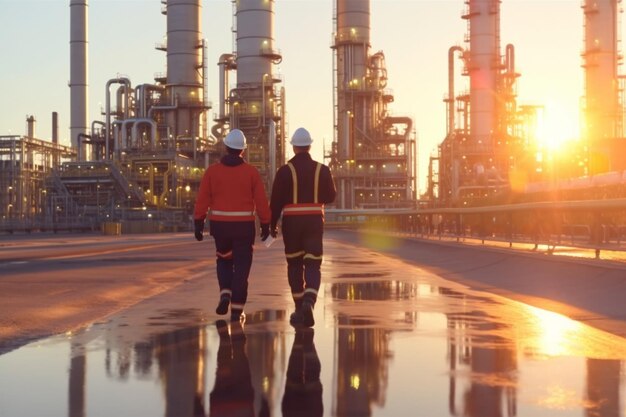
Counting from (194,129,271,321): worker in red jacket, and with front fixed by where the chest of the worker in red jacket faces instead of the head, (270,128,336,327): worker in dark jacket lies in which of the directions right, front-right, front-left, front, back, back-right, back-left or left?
right

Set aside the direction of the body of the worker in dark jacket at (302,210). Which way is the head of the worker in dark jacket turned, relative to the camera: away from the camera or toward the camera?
away from the camera

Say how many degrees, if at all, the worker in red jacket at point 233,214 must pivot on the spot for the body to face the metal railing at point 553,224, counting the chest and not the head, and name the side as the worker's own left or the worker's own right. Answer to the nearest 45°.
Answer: approximately 45° to the worker's own right

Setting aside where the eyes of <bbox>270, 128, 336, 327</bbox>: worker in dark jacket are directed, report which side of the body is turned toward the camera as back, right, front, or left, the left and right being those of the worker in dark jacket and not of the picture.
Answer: back

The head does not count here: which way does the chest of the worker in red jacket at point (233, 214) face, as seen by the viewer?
away from the camera

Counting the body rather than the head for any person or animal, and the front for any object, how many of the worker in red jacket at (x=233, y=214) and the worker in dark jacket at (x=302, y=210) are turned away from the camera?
2

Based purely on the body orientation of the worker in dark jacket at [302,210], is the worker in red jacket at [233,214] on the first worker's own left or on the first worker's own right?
on the first worker's own left
